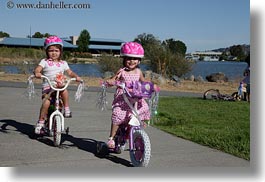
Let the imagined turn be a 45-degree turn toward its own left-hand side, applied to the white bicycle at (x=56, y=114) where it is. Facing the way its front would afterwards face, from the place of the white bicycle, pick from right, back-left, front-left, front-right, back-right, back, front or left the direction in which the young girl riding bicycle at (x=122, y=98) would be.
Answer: front

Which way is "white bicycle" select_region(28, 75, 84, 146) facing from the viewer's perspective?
toward the camera

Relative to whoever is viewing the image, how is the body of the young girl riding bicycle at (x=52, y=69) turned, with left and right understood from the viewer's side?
facing the viewer

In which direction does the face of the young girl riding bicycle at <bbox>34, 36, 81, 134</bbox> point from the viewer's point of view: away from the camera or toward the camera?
toward the camera

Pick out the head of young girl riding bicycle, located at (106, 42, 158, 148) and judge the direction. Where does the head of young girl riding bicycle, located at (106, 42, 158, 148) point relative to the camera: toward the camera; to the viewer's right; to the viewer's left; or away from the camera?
toward the camera
